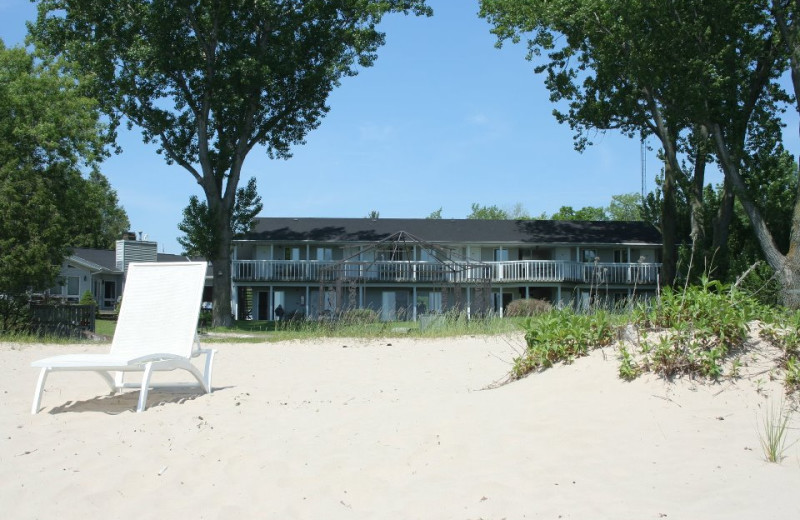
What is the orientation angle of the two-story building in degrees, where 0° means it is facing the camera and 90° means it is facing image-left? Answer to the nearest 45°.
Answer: approximately 0°

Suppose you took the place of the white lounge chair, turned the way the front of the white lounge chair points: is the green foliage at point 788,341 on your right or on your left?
on your left

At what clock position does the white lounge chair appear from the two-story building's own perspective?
The white lounge chair is roughly at 12 o'clock from the two-story building.

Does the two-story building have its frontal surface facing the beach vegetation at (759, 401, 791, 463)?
yes

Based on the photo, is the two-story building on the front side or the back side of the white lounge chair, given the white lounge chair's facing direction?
on the back side

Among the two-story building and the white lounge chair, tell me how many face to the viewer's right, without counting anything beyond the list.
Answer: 0

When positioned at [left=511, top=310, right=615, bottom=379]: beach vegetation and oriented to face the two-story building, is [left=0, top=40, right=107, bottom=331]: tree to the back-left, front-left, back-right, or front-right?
front-left

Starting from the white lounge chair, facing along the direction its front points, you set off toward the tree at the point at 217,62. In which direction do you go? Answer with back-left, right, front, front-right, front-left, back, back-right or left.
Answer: back-right

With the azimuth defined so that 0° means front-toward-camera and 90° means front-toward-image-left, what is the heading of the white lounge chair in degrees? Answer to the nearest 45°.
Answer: approximately 45°

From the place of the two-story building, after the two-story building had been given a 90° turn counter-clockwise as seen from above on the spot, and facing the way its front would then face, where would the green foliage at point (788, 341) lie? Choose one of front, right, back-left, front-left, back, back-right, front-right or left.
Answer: right

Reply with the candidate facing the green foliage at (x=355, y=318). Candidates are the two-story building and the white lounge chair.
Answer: the two-story building
